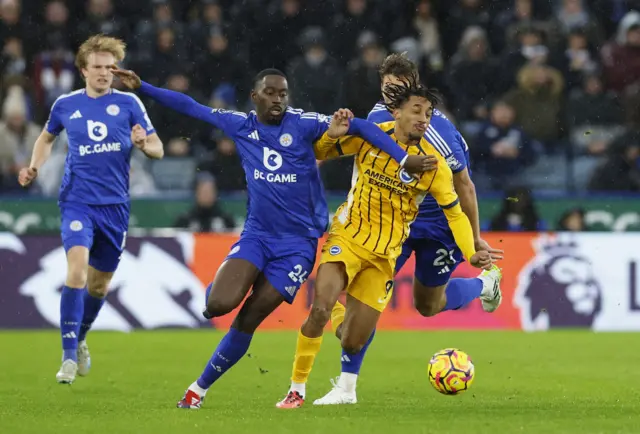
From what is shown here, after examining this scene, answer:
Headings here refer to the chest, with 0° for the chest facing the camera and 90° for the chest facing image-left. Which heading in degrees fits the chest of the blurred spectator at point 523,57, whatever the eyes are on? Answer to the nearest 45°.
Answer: approximately 0°

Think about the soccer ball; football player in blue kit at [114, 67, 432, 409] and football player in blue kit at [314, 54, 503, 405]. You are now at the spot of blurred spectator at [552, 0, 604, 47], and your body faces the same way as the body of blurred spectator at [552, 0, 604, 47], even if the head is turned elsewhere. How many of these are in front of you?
3

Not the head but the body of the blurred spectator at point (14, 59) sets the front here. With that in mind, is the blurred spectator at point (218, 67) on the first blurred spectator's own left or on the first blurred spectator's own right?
on the first blurred spectator's own left

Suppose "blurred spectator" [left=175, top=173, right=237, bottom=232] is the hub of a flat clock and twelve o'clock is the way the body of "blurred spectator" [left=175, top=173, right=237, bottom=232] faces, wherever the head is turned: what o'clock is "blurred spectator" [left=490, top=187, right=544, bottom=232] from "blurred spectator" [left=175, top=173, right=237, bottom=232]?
"blurred spectator" [left=490, top=187, right=544, bottom=232] is roughly at 9 o'clock from "blurred spectator" [left=175, top=173, right=237, bottom=232].

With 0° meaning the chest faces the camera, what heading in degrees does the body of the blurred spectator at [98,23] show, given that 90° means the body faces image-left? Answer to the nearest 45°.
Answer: approximately 0°
